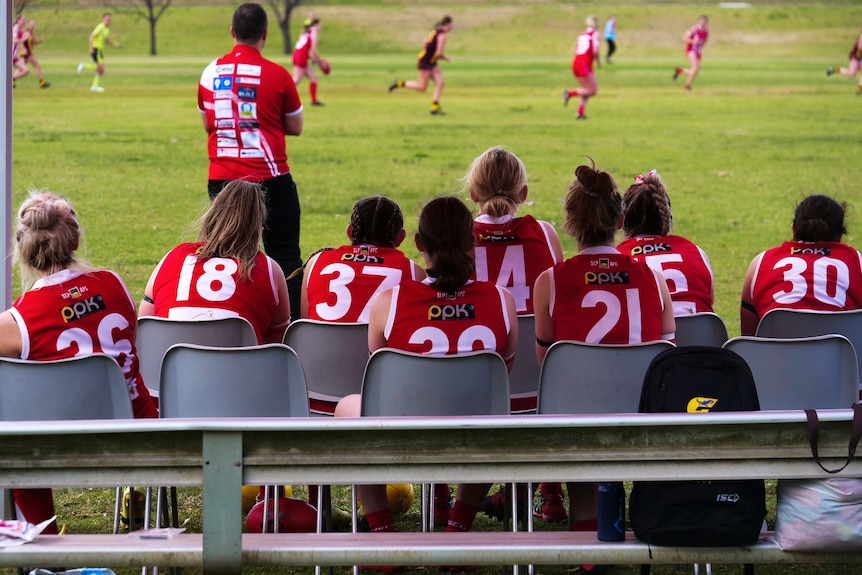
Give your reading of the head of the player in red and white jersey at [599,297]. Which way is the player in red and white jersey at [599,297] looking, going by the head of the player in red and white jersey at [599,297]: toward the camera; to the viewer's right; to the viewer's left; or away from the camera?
away from the camera

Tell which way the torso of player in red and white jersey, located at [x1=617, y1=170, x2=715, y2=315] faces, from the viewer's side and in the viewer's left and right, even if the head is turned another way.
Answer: facing away from the viewer

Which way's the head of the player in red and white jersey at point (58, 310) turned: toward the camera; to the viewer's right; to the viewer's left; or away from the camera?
away from the camera

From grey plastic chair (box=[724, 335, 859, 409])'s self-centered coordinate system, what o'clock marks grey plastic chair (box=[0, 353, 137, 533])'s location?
grey plastic chair (box=[0, 353, 137, 533]) is roughly at 8 o'clock from grey plastic chair (box=[724, 335, 859, 409]).

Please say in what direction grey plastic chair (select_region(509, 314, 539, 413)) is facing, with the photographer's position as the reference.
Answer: facing away from the viewer

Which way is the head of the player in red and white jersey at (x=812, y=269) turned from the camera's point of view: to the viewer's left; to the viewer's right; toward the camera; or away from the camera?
away from the camera

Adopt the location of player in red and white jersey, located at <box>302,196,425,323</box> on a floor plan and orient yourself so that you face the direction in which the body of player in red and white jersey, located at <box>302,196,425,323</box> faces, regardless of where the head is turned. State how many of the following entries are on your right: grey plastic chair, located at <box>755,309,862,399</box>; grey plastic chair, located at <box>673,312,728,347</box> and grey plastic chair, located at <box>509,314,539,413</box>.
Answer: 3

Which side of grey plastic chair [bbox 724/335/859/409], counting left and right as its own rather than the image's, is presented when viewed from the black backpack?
back

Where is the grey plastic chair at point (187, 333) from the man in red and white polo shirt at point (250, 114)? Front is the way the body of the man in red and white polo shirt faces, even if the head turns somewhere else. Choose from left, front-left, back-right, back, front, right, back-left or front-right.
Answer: back

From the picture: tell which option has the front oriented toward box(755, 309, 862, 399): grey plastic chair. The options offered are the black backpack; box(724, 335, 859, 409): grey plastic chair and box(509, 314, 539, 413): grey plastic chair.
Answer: box(724, 335, 859, 409): grey plastic chair

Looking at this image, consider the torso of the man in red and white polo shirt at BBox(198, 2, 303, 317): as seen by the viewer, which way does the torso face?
away from the camera

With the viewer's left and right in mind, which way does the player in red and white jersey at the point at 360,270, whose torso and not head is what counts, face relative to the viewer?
facing away from the viewer

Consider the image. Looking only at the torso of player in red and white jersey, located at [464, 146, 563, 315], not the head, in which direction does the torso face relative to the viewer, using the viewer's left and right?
facing away from the viewer

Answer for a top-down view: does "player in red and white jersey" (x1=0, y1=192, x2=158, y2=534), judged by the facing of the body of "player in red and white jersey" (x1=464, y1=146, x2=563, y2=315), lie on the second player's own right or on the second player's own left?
on the second player's own left

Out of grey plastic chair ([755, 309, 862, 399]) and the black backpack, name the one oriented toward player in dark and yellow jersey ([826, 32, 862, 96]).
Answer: the grey plastic chair

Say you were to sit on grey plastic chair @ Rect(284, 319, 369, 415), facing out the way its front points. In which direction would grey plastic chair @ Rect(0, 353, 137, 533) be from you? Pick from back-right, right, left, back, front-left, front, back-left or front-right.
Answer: back-left
